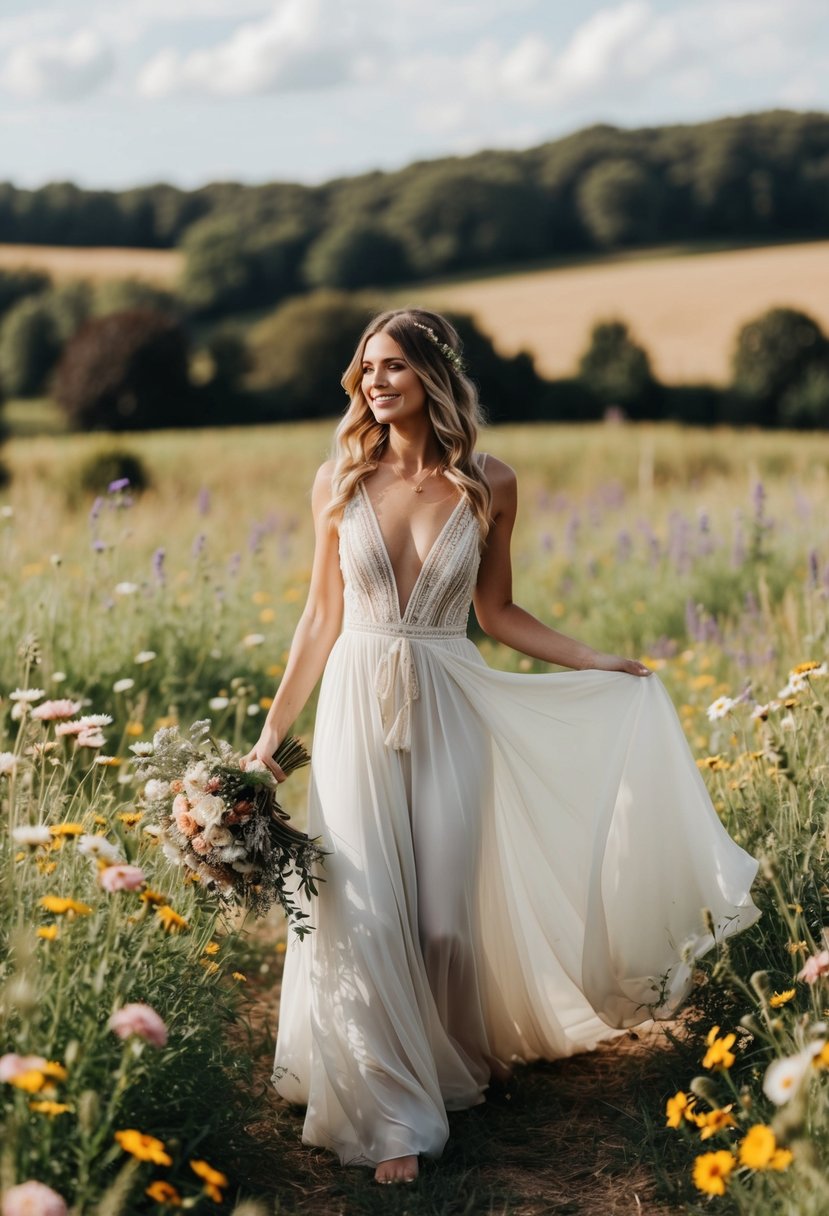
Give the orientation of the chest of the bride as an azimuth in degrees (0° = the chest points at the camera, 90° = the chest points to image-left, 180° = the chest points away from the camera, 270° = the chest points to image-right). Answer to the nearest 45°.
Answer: approximately 0°

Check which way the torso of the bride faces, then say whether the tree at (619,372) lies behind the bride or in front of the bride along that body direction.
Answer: behind

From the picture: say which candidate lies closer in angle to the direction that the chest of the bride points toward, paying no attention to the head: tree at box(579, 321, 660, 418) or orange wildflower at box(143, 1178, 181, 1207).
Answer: the orange wildflower

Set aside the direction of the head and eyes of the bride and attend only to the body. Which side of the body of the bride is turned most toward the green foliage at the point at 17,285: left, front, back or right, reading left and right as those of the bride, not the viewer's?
back

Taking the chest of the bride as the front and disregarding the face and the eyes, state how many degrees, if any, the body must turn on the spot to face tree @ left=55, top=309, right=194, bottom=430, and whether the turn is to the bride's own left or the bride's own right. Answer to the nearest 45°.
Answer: approximately 180°

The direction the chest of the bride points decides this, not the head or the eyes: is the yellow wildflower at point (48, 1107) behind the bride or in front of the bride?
in front

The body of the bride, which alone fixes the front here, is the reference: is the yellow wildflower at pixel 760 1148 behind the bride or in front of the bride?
in front

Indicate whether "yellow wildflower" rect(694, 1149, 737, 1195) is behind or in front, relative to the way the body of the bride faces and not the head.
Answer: in front

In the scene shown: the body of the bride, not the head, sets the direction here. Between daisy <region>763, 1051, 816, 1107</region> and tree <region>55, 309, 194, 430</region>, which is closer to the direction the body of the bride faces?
the daisy
